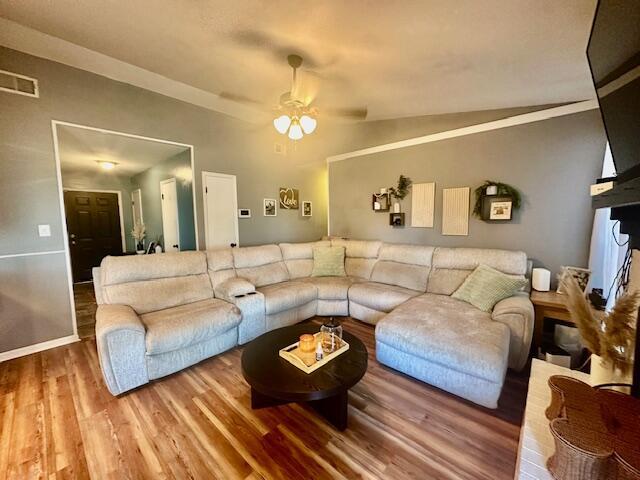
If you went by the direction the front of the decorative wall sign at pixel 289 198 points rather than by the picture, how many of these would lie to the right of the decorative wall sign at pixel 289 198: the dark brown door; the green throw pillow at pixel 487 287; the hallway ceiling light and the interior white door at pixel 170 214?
3

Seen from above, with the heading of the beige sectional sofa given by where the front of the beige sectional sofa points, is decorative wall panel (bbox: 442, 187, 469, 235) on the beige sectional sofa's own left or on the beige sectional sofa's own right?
on the beige sectional sofa's own left

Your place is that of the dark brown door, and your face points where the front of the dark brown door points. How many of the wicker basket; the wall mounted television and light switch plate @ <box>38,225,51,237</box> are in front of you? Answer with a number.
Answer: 3

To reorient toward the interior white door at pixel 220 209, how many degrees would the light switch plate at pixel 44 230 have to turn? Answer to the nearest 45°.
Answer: approximately 90° to its left

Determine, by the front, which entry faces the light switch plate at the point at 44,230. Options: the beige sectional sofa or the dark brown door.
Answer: the dark brown door

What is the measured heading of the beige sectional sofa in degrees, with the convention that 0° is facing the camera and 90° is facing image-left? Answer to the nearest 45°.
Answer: approximately 0°

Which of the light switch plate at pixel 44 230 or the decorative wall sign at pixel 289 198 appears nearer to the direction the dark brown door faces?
the light switch plate

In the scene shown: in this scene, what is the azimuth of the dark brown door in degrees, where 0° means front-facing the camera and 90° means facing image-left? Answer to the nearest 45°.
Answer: approximately 0°

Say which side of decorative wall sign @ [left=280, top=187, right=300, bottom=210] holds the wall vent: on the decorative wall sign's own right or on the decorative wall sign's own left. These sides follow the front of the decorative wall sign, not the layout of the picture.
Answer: on the decorative wall sign's own right
